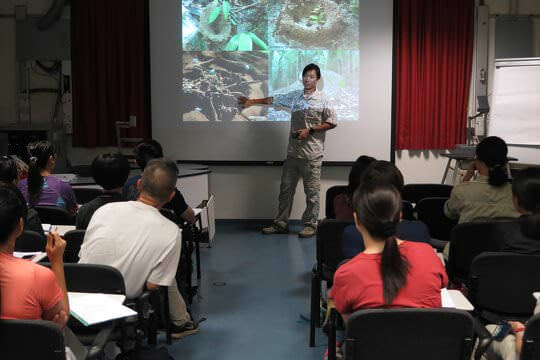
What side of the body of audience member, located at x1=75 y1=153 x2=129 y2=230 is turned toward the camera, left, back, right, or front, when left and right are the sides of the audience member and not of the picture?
back

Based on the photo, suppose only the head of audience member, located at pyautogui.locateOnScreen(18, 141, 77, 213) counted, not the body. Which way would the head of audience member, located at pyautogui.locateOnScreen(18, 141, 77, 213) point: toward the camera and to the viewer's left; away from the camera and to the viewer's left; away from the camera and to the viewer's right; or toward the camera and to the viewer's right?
away from the camera and to the viewer's right

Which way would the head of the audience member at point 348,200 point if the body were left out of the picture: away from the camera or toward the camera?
away from the camera

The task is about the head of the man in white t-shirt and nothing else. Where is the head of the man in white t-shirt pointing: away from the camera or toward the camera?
away from the camera

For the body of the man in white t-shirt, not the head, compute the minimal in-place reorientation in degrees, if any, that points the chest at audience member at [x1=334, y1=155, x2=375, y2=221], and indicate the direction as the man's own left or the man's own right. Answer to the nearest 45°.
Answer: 0° — they already face them

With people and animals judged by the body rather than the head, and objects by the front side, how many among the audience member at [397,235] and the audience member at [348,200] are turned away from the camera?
2

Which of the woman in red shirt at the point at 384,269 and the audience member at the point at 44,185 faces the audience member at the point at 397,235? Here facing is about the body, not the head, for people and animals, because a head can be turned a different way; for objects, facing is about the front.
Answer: the woman in red shirt

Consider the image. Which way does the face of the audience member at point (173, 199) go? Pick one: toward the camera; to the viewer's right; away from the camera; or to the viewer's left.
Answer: away from the camera

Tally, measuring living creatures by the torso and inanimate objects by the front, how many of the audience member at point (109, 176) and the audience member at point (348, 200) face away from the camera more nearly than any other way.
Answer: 2

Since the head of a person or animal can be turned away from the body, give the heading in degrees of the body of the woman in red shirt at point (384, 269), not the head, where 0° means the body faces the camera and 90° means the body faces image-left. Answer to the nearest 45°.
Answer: approximately 180°

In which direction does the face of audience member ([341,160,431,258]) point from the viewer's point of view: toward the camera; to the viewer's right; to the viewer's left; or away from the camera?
away from the camera

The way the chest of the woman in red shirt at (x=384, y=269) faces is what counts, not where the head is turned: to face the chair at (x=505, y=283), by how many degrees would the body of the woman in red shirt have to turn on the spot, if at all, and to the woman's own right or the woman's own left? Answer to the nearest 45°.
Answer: approximately 45° to the woman's own right

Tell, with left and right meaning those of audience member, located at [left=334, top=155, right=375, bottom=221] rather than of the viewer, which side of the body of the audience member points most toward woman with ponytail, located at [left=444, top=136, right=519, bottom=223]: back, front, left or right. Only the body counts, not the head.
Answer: right

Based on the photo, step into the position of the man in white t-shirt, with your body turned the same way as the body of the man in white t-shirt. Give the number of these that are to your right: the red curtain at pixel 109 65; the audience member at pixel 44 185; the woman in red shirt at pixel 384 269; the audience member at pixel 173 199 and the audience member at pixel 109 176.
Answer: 1

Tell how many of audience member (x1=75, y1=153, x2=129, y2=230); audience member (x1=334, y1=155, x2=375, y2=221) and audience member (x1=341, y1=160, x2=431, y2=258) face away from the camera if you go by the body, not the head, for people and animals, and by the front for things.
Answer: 3

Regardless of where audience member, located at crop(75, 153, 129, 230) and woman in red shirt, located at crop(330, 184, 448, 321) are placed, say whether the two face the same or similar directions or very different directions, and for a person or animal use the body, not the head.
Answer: same or similar directions

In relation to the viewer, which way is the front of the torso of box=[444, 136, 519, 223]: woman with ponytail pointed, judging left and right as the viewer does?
facing away from the viewer and to the left of the viewer

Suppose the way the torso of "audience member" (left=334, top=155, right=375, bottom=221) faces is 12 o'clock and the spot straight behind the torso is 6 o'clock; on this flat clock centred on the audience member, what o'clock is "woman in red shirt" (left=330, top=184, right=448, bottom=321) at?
The woman in red shirt is roughly at 6 o'clock from the audience member.

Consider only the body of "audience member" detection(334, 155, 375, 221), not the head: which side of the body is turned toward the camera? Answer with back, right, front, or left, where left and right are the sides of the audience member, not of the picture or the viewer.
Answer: back

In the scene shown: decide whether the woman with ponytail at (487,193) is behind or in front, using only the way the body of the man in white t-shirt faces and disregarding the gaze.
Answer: in front
